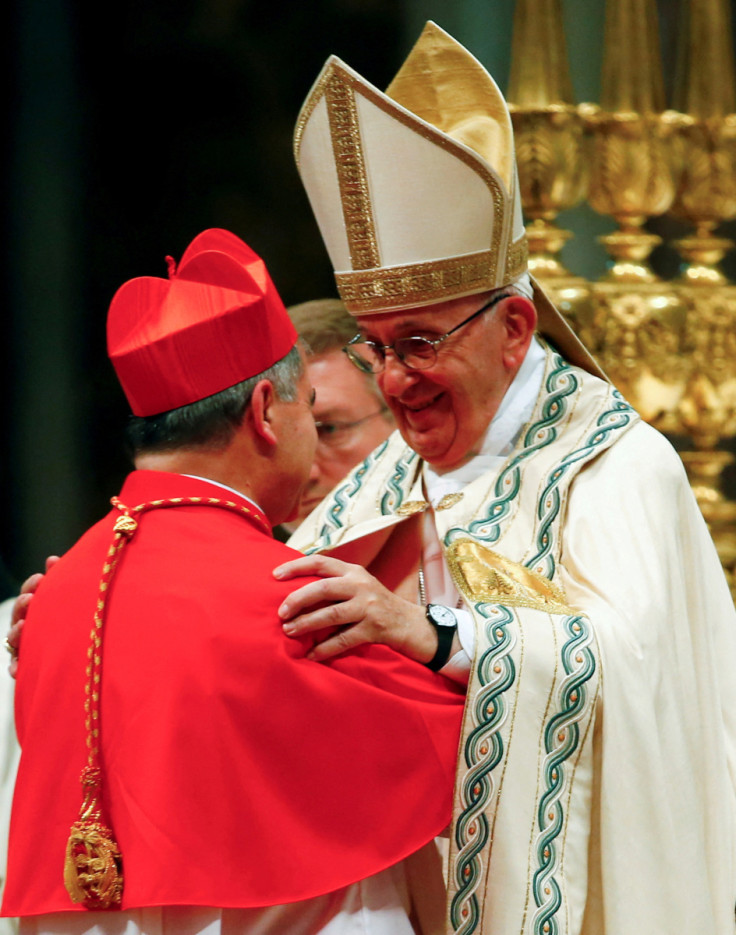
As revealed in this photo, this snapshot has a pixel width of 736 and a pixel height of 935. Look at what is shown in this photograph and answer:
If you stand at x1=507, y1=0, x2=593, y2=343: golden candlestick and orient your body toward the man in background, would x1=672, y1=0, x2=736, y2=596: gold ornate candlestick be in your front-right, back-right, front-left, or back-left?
back-left
